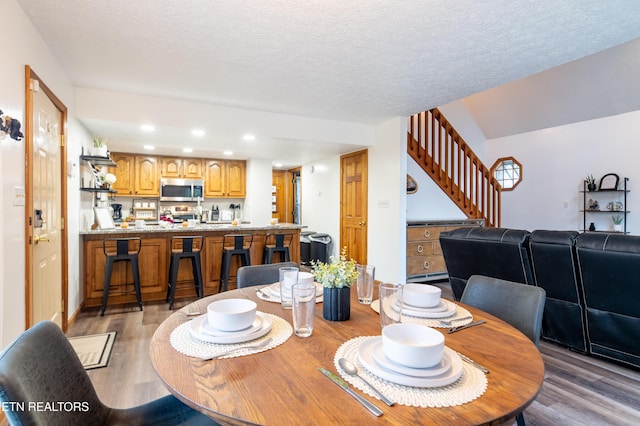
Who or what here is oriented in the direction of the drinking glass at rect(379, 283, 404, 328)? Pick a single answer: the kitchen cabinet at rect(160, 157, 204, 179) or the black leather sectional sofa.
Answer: the kitchen cabinet

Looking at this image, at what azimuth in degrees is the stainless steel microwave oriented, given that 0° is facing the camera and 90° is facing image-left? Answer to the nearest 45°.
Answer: approximately 0°

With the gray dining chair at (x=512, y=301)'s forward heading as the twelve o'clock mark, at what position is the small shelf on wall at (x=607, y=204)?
The small shelf on wall is roughly at 5 o'clock from the gray dining chair.

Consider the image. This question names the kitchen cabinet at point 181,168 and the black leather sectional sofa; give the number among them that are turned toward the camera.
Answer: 1

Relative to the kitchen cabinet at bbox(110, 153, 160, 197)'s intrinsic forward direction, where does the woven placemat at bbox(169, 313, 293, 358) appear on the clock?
The woven placemat is roughly at 12 o'clock from the kitchen cabinet.

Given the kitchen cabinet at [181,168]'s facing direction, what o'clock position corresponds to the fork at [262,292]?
The fork is roughly at 12 o'clock from the kitchen cabinet.

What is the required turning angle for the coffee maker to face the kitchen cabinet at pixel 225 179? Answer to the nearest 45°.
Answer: approximately 90° to its left

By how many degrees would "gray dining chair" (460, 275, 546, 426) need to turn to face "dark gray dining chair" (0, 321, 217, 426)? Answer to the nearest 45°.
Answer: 0° — it already faces it

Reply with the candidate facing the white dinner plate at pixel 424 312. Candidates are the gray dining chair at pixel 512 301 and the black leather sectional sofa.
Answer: the gray dining chair
